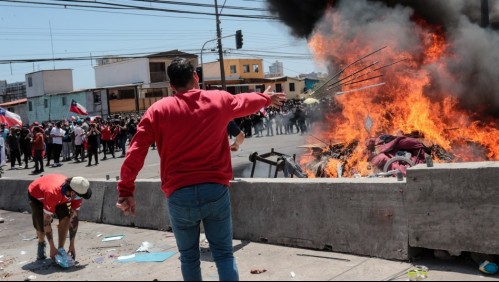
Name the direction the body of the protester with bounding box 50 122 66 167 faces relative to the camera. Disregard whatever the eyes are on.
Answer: toward the camera

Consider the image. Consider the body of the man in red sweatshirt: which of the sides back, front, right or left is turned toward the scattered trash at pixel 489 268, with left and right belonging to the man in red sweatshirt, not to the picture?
right

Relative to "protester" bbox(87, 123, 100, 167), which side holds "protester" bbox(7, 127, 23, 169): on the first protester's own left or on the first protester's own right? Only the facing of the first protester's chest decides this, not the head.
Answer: on the first protester's own right

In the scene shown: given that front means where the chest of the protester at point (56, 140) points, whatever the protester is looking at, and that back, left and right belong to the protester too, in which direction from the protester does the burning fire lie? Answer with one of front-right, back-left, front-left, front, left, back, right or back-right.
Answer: front-left

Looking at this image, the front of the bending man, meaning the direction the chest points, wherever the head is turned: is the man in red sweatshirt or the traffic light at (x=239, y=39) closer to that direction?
the man in red sweatshirt

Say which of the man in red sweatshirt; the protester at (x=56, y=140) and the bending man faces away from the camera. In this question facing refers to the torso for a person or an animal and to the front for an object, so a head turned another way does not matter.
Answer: the man in red sweatshirt

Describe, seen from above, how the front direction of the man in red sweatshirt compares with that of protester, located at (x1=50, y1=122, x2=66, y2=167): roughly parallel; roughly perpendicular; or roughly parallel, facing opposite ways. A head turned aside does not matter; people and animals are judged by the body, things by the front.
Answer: roughly parallel, facing opposite ways

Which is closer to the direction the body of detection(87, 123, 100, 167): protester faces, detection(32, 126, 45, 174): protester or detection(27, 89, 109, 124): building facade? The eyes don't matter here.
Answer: the protester

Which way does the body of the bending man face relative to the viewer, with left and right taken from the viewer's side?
facing the viewer and to the right of the viewer

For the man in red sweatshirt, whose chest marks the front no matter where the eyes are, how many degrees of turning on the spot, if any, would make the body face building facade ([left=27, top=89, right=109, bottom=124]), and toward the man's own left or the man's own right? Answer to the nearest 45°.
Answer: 0° — they already face it

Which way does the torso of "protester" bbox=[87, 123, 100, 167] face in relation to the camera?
toward the camera

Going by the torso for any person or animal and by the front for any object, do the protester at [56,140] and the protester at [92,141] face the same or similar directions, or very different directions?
same or similar directions

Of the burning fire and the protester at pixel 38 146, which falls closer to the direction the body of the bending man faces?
the burning fire

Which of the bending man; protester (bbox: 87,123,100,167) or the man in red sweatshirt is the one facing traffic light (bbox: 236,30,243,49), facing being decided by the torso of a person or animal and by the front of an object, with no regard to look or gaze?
the man in red sweatshirt

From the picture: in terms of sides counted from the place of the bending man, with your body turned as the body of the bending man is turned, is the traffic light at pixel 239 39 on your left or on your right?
on your left

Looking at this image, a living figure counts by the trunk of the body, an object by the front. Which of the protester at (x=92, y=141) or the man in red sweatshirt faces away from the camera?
the man in red sweatshirt

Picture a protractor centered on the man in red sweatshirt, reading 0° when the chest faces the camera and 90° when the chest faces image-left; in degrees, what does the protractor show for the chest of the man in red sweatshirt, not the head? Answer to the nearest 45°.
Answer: approximately 180°

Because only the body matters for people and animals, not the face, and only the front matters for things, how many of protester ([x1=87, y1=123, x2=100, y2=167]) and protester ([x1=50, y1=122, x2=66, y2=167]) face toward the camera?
2
